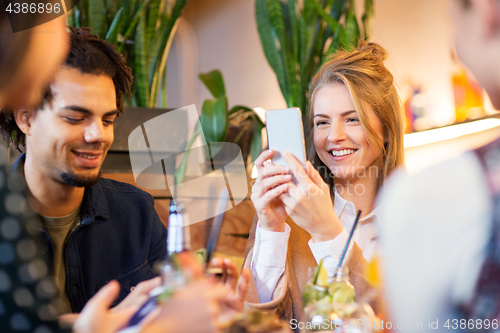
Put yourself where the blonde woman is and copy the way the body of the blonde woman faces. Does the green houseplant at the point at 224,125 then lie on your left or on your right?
on your right

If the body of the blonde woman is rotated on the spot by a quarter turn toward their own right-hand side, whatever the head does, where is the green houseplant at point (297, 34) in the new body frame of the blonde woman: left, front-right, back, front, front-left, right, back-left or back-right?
front-right

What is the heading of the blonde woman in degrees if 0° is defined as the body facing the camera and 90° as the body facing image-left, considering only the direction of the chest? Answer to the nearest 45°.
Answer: approximately 45°
